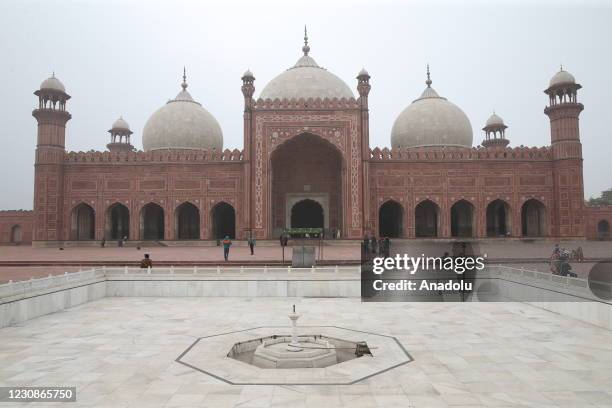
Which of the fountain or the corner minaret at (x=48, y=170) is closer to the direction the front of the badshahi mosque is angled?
the fountain

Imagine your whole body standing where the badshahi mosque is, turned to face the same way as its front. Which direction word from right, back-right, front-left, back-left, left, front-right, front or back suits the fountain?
front

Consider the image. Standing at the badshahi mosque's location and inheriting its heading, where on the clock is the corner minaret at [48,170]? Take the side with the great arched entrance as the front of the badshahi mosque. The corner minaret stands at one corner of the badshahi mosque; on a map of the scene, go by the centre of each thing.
The corner minaret is roughly at 3 o'clock from the badshahi mosque.

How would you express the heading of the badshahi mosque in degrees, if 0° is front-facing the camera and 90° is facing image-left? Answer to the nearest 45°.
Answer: approximately 0°

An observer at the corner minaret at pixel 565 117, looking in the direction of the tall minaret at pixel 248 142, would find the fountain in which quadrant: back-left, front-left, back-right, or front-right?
front-left

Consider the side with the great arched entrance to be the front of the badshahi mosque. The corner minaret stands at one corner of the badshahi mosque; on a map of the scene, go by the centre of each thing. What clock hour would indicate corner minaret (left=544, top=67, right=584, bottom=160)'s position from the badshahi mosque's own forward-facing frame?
The corner minaret is roughly at 9 o'clock from the badshahi mosque.
